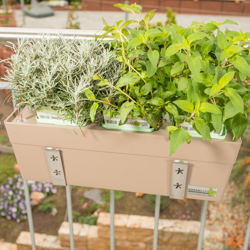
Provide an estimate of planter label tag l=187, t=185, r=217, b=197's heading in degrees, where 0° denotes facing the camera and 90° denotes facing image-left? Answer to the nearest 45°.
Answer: approximately 0°

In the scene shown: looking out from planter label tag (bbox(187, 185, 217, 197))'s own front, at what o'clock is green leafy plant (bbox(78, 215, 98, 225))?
The green leafy plant is roughly at 5 o'clock from the planter label tag.

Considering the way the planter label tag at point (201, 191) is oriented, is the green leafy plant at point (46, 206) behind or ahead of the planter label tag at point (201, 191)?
behind

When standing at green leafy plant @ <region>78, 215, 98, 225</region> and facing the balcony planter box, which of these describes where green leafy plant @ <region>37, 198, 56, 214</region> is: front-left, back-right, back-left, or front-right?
back-right
